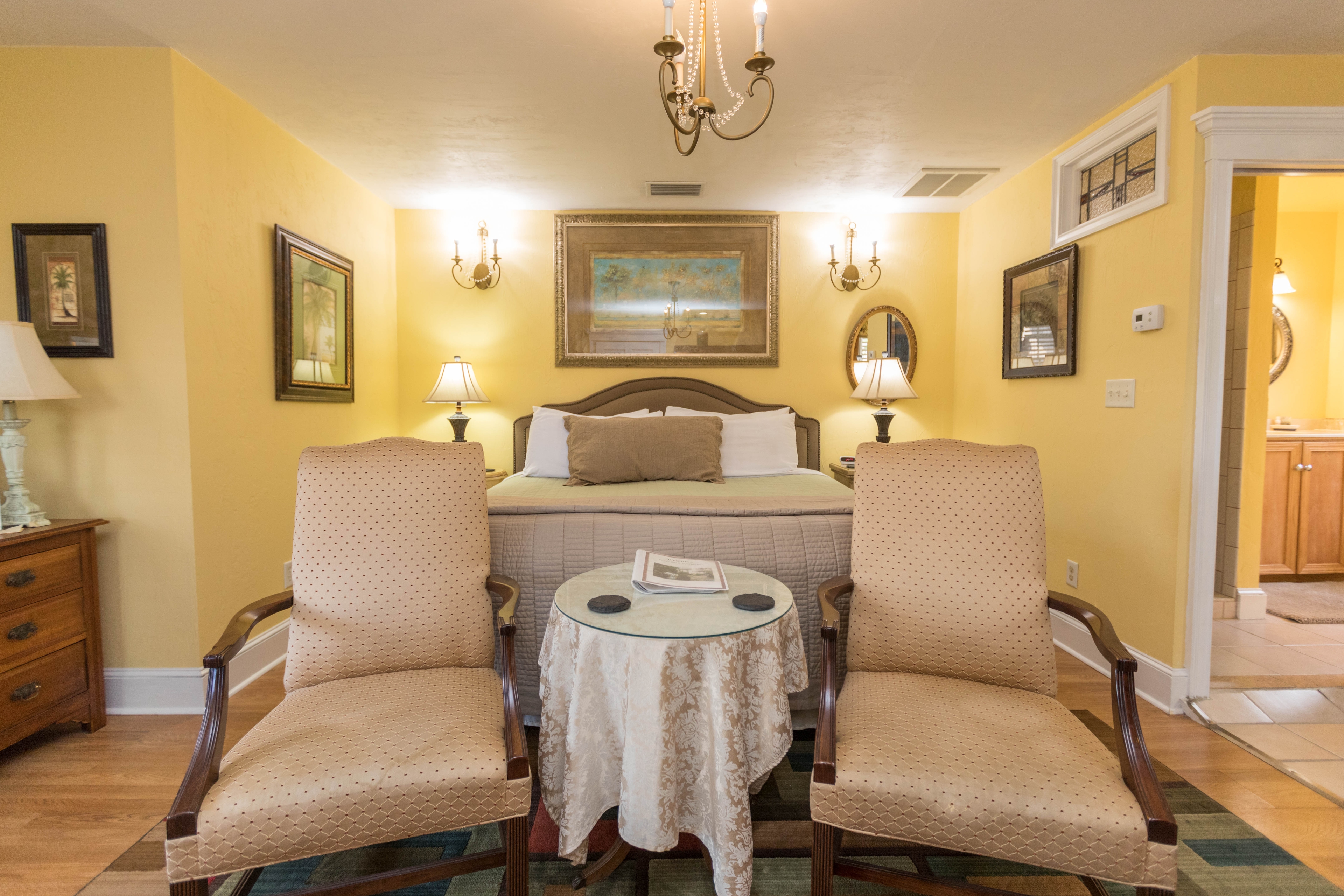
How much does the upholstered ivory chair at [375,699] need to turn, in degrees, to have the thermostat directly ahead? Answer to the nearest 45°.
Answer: approximately 90° to its left

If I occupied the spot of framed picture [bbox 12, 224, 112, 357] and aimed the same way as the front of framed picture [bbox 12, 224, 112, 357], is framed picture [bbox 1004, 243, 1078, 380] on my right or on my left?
on my left

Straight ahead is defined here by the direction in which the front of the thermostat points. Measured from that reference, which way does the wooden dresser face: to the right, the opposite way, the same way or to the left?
the opposite way

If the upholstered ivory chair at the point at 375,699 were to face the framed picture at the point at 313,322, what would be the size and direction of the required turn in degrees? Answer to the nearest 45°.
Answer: approximately 180°

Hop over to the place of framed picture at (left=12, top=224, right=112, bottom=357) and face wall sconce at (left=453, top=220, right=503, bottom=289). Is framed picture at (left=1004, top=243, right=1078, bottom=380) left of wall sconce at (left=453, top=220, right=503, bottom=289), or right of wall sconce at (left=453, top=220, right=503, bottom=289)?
right

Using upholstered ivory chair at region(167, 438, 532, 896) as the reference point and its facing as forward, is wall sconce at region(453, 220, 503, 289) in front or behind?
behind

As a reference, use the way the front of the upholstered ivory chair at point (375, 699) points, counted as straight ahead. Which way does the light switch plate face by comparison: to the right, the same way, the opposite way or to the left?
to the right

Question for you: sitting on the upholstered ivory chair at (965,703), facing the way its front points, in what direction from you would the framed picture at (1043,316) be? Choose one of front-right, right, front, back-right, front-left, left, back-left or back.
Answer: back

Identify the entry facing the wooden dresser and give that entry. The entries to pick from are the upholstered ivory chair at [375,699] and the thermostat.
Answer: the thermostat

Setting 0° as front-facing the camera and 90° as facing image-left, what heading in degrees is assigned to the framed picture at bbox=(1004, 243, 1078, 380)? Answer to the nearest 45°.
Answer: approximately 45°
